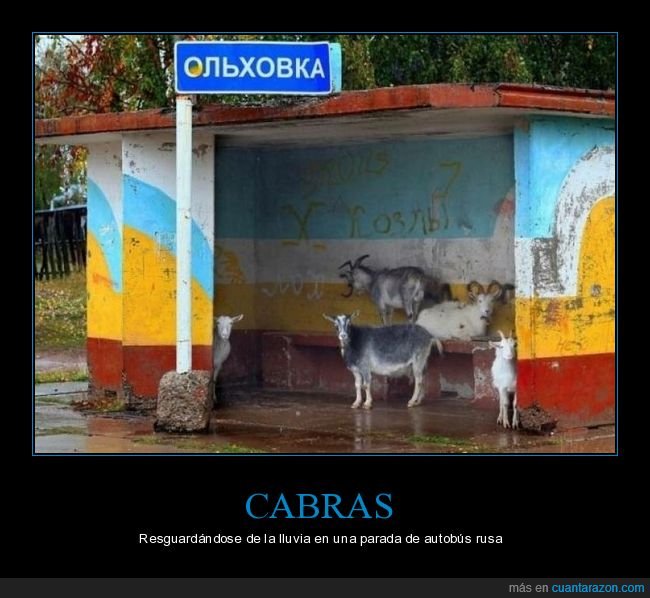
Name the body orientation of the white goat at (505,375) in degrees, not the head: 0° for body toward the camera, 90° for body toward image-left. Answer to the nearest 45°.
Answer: approximately 0°

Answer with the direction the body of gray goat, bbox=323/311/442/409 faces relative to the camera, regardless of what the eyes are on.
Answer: to the viewer's left

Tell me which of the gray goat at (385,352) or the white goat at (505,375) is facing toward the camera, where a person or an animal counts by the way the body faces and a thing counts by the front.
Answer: the white goat

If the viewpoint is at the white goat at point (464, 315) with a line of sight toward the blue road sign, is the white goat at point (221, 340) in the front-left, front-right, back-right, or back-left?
front-right

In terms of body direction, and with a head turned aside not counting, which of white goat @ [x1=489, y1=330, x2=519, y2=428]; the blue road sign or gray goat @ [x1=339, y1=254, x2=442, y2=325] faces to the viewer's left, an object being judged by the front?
the gray goat

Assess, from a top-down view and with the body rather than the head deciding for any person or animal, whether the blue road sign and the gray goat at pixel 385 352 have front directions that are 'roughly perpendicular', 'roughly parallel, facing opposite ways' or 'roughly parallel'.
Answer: roughly perpendicular

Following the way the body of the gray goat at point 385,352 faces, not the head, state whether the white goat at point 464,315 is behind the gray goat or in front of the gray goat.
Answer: behind

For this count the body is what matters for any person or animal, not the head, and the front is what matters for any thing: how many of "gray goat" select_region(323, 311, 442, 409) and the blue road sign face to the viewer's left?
1

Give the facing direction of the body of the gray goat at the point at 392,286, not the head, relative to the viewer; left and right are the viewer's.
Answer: facing to the left of the viewer

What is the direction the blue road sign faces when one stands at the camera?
facing the viewer
